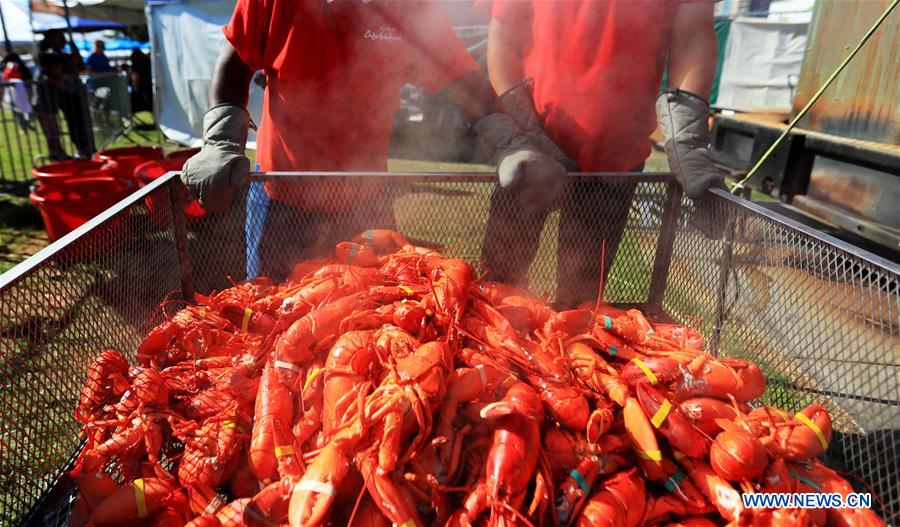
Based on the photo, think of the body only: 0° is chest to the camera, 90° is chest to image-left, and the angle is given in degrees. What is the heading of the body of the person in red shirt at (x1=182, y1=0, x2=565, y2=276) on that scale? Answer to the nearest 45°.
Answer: approximately 0°

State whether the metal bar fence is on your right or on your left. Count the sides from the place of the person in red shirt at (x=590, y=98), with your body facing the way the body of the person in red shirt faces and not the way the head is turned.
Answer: on your right

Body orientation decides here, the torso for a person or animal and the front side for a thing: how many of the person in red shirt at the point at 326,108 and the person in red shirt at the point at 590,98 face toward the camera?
2

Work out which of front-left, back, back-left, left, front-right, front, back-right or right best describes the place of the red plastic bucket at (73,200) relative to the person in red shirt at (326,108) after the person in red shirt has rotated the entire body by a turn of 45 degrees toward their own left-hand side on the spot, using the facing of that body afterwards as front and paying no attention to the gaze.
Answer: back
